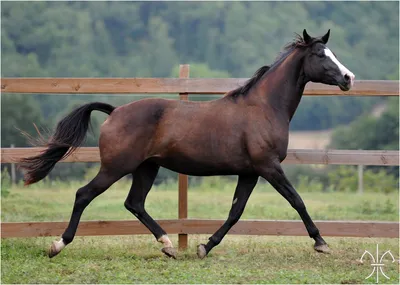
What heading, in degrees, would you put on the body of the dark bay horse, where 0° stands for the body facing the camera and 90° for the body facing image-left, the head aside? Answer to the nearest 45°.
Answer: approximately 270°
